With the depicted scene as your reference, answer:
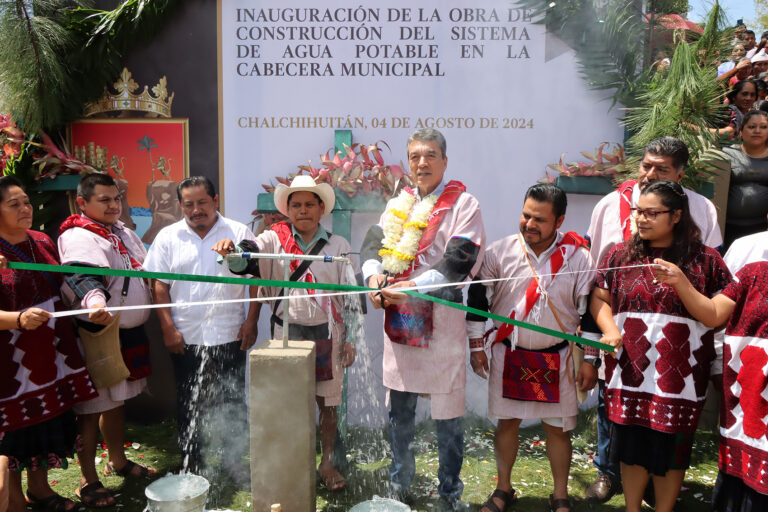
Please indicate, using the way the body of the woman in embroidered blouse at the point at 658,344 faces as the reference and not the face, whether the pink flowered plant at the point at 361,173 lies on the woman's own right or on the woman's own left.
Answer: on the woman's own right

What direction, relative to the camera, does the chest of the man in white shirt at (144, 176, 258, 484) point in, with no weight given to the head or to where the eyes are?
toward the camera

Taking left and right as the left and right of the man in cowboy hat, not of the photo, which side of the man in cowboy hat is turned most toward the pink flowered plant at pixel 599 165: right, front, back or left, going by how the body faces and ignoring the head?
left

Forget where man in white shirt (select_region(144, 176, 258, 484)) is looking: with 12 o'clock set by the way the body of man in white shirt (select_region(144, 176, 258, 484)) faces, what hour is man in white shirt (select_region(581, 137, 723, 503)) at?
man in white shirt (select_region(581, 137, 723, 503)) is roughly at 10 o'clock from man in white shirt (select_region(144, 176, 258, 484)).

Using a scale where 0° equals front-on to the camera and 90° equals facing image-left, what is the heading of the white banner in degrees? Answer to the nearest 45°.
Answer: approximately 0°

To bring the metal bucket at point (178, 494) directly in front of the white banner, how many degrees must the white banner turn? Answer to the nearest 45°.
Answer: approximately 45° to its right

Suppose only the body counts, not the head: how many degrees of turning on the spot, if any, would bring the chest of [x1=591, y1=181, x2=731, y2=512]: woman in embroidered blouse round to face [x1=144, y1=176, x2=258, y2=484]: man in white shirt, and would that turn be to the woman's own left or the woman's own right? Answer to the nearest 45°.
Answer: approximately 45° to the woman's own right

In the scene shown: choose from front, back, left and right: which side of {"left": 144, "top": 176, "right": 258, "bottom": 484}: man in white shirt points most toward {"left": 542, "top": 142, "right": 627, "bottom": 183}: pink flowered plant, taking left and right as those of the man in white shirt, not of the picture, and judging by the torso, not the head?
left

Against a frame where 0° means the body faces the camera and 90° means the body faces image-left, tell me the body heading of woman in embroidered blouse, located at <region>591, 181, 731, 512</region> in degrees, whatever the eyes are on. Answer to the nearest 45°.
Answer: approximately 45°

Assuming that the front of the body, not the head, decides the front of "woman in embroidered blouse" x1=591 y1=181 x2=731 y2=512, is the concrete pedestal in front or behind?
in front

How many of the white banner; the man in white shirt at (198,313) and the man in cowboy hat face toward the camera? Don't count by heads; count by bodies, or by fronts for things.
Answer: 3

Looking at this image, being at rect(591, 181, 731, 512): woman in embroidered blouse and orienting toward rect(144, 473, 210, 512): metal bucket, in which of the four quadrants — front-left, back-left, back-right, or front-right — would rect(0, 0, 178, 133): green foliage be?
front-right

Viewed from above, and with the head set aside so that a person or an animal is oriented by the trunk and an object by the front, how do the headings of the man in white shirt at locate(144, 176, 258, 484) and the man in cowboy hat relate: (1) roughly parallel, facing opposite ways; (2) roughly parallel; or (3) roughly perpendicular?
roughly parallel

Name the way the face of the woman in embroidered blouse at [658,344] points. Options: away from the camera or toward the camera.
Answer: toward the camera

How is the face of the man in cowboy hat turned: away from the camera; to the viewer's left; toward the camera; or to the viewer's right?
toward the camera

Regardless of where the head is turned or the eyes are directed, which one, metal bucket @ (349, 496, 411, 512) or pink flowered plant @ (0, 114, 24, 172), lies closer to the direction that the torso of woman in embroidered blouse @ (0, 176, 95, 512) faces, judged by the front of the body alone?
the metal bucket

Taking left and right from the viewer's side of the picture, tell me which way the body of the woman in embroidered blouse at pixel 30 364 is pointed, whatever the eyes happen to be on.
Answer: facing the viewer and to the right of the viewer

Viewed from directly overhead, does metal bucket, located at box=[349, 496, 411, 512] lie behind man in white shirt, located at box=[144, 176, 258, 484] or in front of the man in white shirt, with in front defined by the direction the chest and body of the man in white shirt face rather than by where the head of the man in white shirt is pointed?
in front
